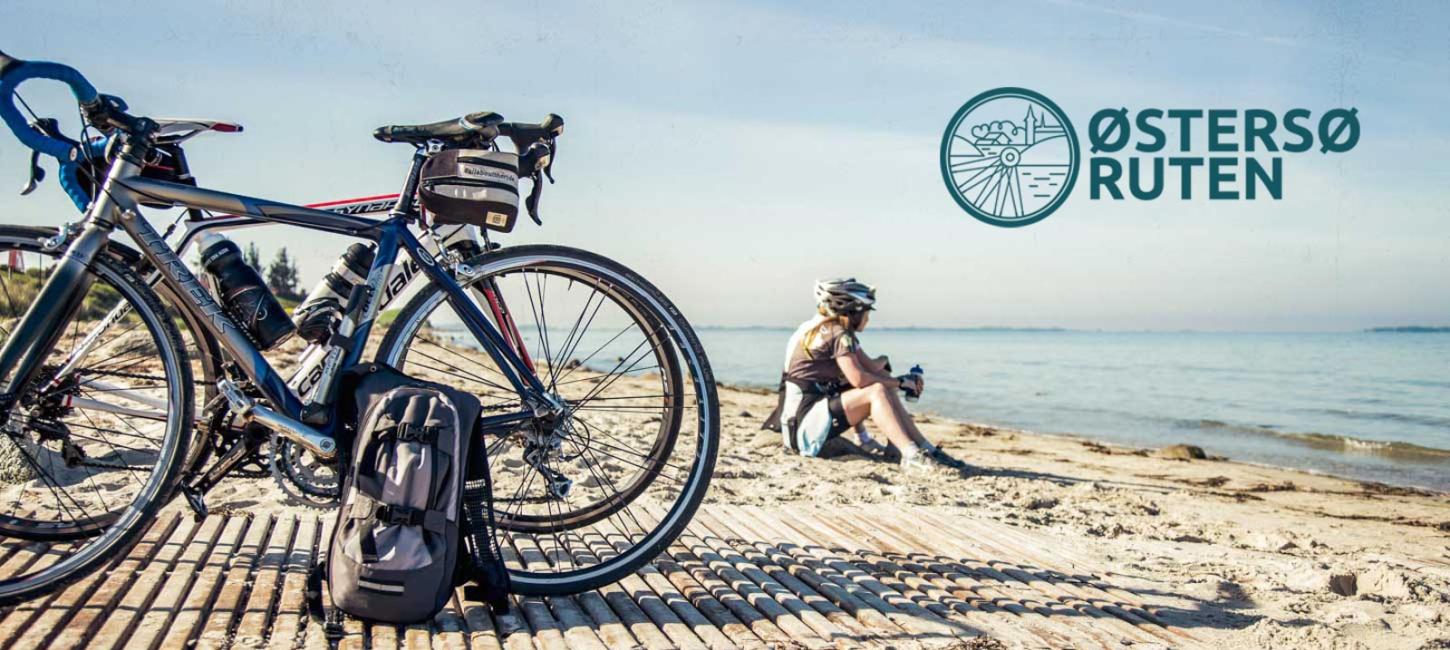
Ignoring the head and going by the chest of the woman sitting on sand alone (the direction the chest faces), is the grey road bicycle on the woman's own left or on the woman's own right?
on the woman's own right

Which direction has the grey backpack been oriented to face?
toward the camera

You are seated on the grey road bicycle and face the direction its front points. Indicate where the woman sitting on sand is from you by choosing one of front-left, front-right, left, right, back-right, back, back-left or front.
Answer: back-right

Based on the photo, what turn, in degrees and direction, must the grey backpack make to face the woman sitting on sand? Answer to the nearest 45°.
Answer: approximately 135° to its left

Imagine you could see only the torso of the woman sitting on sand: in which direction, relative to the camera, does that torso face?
to the viewer's right

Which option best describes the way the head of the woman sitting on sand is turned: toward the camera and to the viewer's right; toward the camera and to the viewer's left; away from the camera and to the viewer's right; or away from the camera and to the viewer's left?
away from the camera and to the viewer's right

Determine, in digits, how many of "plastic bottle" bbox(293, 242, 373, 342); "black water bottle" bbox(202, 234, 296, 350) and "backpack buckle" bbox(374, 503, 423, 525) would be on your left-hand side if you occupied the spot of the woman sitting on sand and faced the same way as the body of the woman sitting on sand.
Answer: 0

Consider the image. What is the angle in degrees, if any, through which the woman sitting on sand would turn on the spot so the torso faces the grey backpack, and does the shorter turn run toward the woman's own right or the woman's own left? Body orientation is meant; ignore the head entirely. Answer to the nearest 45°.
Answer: approximately 90° to the woman's own right

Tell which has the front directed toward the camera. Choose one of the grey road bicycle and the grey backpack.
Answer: the grey backpack

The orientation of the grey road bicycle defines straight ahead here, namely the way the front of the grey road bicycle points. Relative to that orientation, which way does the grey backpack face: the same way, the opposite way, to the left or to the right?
to the left

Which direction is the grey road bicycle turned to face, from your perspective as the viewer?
facing to the left of the viewer

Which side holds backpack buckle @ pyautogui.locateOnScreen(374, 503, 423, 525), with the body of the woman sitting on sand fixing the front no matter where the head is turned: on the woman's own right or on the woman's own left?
on the woman's own right

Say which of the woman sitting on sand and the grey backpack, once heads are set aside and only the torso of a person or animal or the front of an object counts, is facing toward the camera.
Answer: the grey backpack
